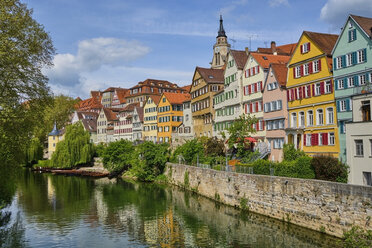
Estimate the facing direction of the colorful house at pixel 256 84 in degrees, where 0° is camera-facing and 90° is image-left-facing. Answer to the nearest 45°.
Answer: approximately 45°

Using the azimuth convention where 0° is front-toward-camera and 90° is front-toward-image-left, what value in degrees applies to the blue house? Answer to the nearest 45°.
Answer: approximately 45°

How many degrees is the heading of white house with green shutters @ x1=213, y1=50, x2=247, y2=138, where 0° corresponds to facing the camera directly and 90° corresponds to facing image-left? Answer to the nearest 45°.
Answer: approximately 45°

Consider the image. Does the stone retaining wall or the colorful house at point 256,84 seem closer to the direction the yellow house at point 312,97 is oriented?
the stone retaining wall

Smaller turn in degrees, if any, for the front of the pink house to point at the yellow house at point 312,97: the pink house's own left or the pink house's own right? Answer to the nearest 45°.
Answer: approximately 90° to the pink house's own left

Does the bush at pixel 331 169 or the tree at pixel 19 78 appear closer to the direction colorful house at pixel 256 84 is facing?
the tree

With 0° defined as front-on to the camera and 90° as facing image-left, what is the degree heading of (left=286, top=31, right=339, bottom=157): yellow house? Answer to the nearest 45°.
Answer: approximately 45°

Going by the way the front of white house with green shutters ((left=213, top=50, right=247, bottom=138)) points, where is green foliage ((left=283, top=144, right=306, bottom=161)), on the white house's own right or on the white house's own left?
on the white house's own left
